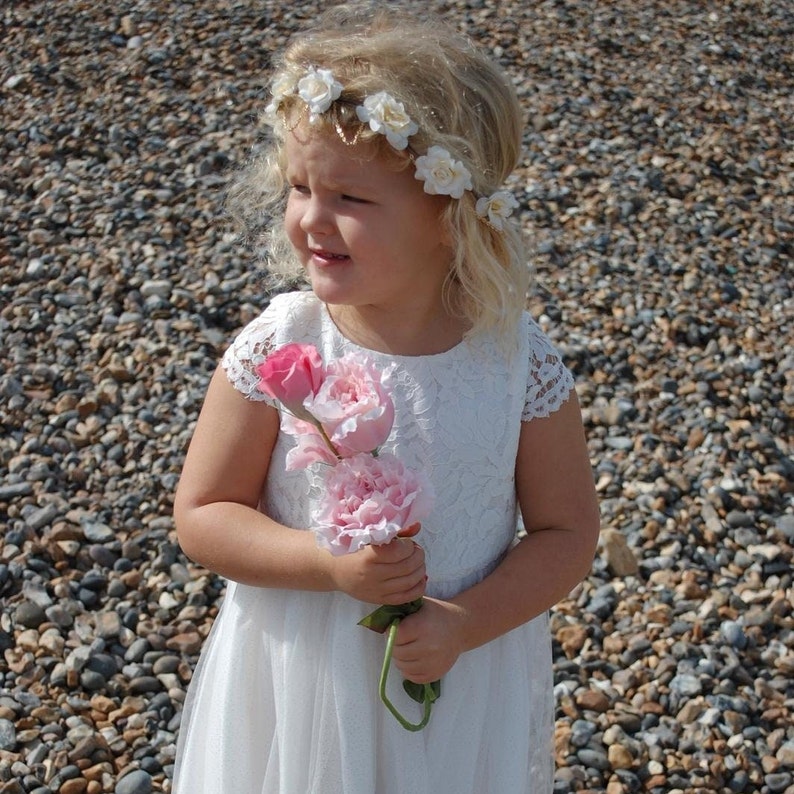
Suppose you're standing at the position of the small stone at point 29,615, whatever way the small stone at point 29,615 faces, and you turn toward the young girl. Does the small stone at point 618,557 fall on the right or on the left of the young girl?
left

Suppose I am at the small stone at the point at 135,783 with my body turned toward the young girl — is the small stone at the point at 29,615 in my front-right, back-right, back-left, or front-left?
back-left

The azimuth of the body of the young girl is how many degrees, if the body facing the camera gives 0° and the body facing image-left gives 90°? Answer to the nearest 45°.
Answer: approximately 0°
